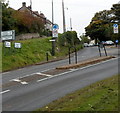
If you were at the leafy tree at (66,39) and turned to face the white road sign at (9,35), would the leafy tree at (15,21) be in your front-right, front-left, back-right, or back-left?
front-right

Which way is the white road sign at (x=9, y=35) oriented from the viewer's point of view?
toward the camera

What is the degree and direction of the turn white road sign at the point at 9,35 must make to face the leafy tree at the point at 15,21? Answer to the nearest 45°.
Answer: approximately 180°

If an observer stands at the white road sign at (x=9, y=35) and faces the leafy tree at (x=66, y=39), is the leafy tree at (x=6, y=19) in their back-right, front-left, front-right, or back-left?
front-left

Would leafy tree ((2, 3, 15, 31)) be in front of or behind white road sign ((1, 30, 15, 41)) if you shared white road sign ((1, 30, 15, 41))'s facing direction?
behind

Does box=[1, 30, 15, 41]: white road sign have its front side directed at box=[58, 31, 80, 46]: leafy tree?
no
